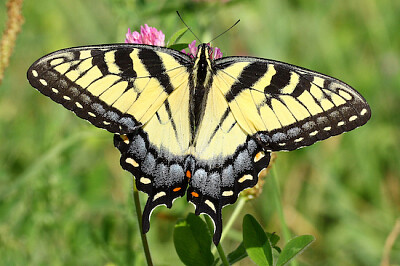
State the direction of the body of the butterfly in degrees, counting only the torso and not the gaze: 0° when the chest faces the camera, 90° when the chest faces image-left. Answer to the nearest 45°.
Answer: approximately 180°
